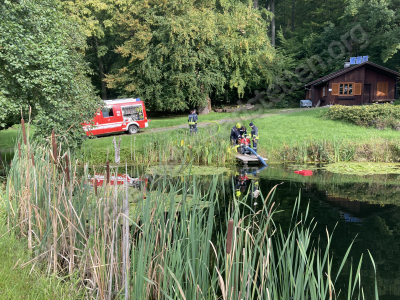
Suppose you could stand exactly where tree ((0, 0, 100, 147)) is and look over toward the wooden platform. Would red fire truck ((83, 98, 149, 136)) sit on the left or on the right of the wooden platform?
left

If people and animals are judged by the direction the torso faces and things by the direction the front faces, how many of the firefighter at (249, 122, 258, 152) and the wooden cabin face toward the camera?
1

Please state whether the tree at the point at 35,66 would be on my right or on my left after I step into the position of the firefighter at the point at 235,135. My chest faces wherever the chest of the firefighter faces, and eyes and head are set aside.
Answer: on my right
